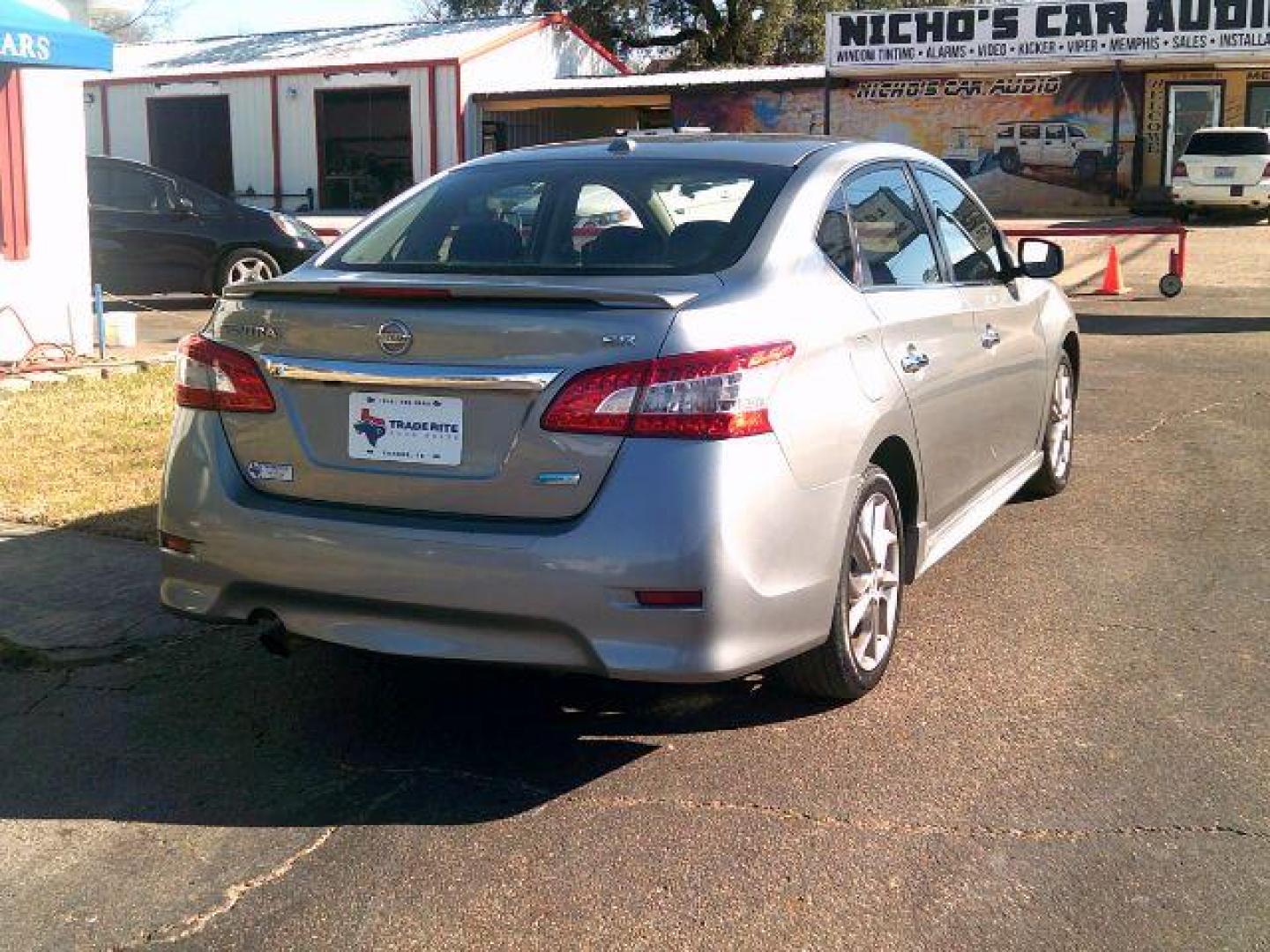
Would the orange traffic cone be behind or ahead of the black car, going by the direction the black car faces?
ahead

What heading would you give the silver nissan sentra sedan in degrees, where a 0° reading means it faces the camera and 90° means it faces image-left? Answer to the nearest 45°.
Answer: approximately 225°

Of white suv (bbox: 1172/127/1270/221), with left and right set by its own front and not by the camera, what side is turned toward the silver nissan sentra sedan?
back

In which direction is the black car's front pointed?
to the viewer's right

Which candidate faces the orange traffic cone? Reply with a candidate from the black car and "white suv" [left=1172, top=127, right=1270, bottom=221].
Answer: the black car

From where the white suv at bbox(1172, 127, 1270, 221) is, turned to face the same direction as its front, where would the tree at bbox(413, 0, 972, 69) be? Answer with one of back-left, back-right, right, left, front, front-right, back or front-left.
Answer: front-left

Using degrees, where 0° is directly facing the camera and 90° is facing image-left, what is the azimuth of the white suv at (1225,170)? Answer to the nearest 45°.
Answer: approximately 180°

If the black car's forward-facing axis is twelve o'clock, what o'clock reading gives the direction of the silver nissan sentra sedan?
The silver nissan sentra sedan is roughly at 3 o'clock from the black car.

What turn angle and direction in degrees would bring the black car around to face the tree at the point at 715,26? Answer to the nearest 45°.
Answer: approximately 45° to its left

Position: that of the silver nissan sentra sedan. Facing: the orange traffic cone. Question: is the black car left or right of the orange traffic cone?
left

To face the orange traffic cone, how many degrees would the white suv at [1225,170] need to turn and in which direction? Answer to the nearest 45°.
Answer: approximately 180°
